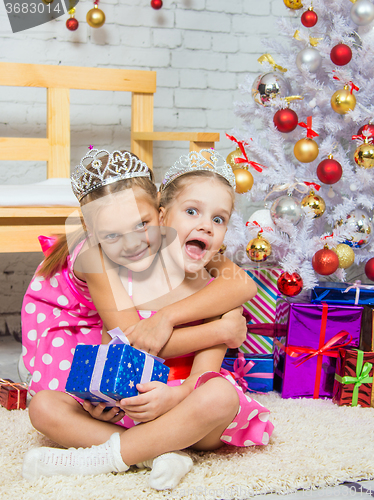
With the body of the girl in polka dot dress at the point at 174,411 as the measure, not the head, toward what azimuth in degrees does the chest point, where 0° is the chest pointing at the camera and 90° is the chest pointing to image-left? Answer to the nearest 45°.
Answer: approximately 45°

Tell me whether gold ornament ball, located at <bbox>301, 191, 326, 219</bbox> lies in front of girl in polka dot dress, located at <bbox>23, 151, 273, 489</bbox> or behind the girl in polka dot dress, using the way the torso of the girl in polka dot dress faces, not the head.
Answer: behind

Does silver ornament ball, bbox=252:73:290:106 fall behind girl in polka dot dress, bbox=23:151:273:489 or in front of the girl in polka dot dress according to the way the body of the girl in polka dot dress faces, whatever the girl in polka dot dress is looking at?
behind

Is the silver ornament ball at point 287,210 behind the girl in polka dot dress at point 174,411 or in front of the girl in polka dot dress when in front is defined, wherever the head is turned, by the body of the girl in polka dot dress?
behind

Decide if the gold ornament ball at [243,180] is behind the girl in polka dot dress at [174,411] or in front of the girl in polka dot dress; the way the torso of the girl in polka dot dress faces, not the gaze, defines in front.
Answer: behind

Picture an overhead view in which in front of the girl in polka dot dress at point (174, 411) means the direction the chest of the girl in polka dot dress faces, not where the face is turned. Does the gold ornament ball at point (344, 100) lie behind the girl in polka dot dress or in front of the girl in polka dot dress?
behind

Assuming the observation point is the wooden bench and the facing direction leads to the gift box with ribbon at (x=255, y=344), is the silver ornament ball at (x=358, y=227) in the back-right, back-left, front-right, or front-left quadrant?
front-left

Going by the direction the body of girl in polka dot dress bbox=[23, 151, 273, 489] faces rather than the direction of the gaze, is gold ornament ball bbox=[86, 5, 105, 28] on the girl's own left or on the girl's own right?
on the girl's own right

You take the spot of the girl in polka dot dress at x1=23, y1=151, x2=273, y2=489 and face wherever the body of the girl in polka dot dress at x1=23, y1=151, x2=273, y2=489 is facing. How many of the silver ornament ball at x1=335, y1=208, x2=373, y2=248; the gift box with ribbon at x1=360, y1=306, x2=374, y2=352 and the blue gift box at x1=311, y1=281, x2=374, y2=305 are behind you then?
3

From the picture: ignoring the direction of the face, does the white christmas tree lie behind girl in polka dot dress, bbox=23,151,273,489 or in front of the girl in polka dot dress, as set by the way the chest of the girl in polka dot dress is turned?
behind
